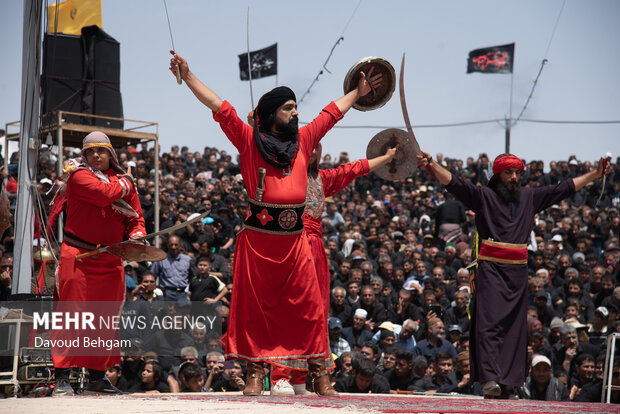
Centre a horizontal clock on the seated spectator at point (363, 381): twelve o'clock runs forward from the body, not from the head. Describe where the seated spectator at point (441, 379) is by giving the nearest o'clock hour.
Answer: the seated spectator at point (441, 379) is roughly at 8 o'clock from the seated spectator at point (363, 381).

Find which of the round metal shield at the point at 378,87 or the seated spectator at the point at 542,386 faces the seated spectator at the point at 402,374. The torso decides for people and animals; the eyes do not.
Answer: the round metal shield

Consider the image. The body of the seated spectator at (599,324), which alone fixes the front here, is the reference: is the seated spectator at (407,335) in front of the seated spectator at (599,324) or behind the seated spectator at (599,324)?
in front

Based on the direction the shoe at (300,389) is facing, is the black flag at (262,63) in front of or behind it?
behind

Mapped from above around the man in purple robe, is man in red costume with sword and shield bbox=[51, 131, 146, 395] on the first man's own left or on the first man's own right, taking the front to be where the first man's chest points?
on the first man's own right
